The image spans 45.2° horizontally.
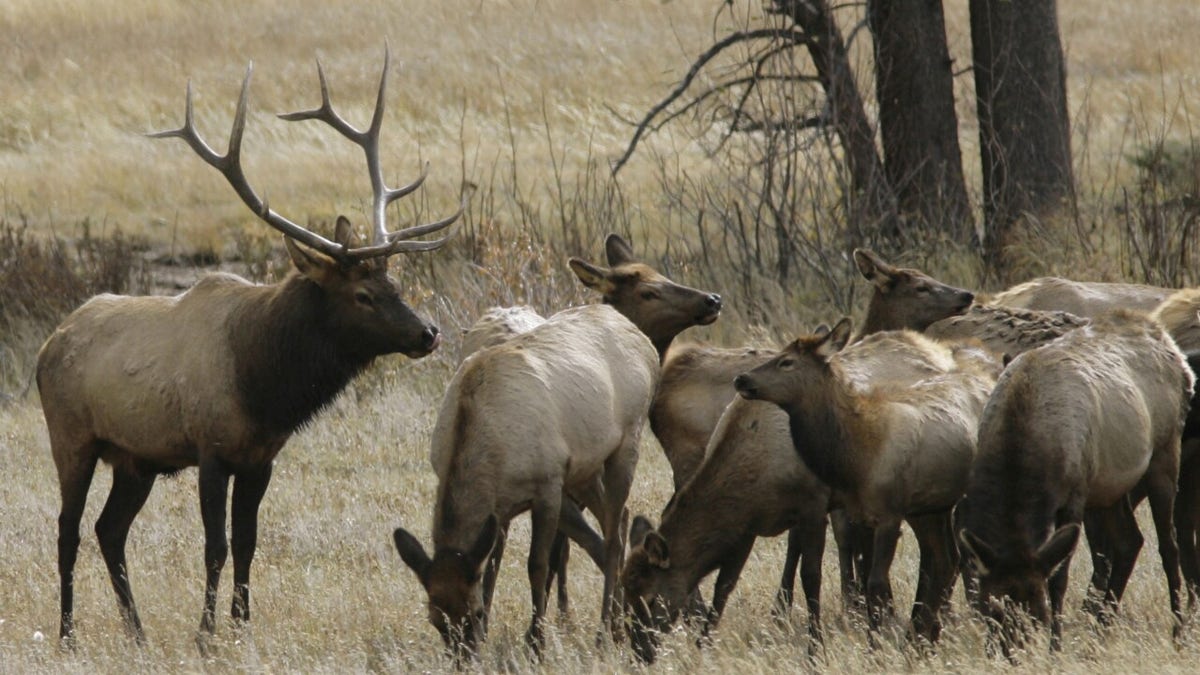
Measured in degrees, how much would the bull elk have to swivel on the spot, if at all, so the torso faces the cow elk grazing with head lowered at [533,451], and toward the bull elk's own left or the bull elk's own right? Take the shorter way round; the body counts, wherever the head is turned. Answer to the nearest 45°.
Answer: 0° — it already faces it

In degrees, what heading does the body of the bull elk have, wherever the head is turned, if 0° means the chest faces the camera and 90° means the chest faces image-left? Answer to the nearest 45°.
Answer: approximately 315°

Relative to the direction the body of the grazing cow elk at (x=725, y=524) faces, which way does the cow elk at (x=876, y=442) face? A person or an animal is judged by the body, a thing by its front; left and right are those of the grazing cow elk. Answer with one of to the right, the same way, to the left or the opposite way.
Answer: the same way

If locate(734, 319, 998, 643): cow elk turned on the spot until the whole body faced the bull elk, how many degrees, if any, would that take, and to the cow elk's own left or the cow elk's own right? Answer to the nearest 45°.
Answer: approximately 45° to the cow elk's own right

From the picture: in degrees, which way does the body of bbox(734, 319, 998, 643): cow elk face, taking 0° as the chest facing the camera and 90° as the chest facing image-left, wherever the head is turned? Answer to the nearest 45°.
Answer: approximately 45°

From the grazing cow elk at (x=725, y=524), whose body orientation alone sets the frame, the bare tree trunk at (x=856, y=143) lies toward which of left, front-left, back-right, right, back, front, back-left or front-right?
back-right

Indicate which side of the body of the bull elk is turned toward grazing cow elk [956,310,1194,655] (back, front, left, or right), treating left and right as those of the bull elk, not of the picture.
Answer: front

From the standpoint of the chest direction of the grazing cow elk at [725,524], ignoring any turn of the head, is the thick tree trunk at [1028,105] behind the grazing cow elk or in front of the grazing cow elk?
behind

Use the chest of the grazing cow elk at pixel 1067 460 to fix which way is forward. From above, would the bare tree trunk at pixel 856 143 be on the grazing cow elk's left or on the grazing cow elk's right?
on the grazing cow elk's right

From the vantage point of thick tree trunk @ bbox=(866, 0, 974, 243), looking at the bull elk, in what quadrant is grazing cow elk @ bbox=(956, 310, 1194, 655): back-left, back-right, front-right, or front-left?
front-left

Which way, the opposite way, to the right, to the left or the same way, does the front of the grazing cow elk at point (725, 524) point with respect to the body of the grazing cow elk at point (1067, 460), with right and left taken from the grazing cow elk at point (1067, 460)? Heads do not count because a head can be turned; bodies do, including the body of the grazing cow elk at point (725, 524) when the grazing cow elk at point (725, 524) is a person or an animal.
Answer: the same way
